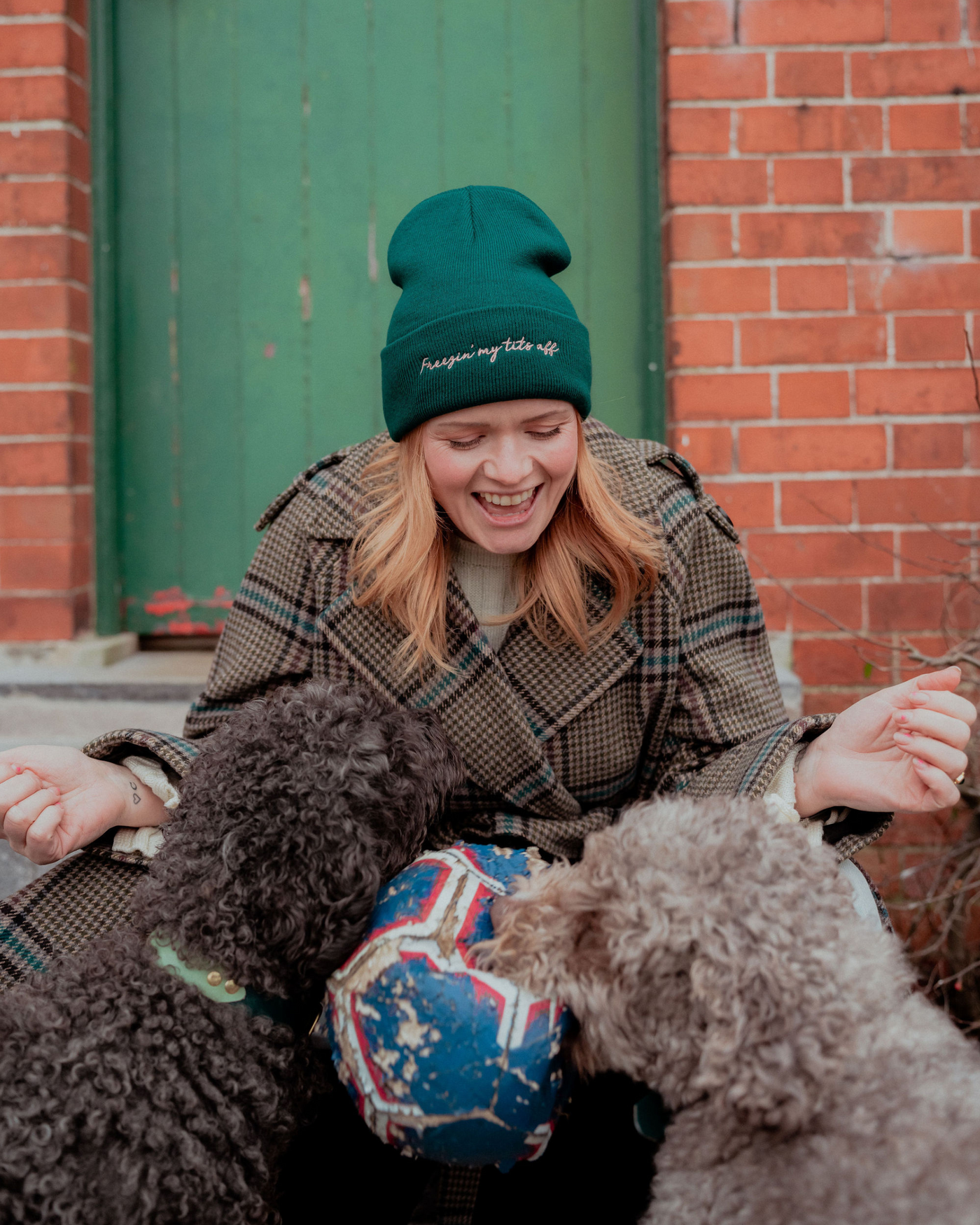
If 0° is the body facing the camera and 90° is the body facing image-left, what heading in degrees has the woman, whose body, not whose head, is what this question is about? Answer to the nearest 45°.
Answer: approximately 0°

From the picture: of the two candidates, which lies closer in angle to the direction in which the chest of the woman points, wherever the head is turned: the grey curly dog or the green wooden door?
the grey curly dog

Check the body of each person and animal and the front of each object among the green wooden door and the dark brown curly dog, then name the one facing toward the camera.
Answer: the green wooden door

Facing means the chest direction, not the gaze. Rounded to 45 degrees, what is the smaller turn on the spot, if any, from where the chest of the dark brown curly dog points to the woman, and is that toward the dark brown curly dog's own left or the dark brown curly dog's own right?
0° — it already faces them

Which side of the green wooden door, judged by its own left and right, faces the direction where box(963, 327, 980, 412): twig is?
left

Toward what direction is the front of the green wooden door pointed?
toward the camera

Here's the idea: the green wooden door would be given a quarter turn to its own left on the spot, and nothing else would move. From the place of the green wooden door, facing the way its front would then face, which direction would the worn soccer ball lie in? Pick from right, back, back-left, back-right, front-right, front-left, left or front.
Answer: right

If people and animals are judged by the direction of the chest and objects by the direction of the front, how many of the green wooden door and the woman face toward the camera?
2

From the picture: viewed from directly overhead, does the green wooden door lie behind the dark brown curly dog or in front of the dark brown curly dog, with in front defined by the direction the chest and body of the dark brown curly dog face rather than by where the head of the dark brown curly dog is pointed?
in front

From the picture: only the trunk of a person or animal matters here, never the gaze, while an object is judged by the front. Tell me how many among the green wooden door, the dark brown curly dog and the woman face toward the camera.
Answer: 2

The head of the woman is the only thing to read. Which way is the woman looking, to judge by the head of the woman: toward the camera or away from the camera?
toward the camera

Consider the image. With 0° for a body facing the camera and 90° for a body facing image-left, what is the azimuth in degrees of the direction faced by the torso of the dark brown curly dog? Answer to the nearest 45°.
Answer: approximately 225°

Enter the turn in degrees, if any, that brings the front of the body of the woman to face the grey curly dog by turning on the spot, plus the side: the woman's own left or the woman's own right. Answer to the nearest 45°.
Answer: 0° — they already face it

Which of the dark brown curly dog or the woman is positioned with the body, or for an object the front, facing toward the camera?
the woman

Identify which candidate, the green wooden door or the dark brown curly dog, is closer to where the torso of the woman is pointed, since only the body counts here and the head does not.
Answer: the dark brown curly dog
